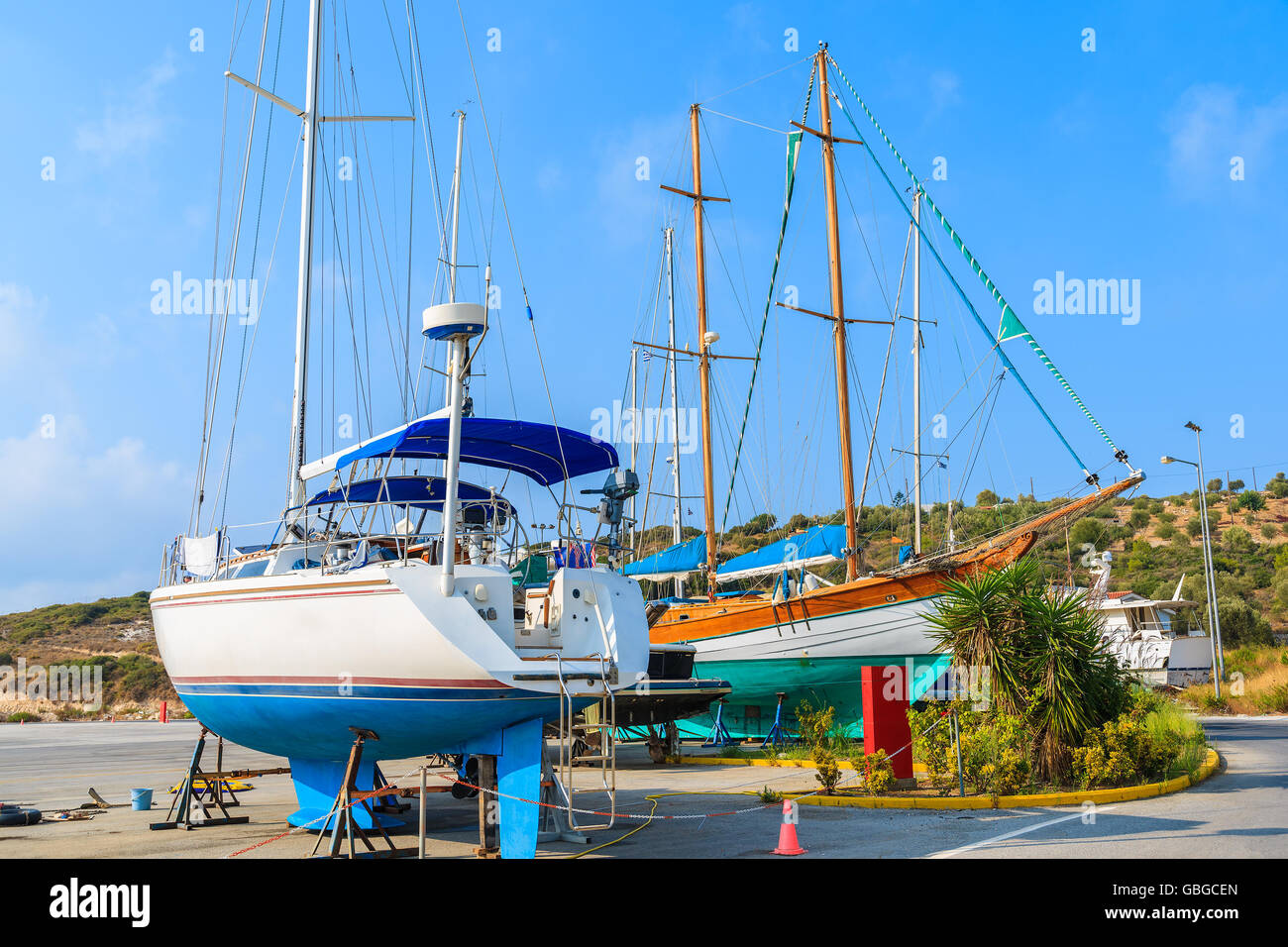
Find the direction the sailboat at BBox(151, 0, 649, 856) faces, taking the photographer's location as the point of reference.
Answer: facing away from the viewer and to the left of the viewer

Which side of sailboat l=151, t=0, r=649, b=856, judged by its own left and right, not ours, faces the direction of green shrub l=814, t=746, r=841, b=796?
right

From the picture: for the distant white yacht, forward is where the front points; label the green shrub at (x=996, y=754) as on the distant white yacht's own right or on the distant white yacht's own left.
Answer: on the distant white yacht's own left

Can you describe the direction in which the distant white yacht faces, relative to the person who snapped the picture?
facing away from the viewer and to the left of the viewer

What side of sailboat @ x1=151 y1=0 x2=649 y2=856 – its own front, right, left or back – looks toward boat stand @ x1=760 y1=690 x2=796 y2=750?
right
